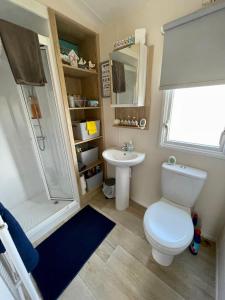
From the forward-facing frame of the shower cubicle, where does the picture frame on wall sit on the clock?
The picture frame on wall is roughly at 11 o'clock from the shower cubicle.

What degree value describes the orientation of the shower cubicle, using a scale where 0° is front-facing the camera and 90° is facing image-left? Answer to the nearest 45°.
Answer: approximately 315°
